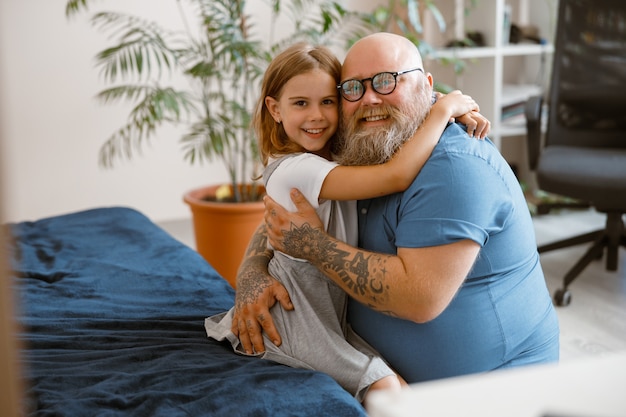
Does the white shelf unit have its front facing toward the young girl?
yes

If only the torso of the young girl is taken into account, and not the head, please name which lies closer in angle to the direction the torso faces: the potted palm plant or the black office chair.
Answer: the black office chair

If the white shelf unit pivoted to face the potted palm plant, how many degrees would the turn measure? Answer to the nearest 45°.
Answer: approximately 45° to its right

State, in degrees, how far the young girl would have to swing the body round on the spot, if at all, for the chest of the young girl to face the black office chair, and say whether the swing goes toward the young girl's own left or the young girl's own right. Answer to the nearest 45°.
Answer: approximately 45° to the young girl's own left

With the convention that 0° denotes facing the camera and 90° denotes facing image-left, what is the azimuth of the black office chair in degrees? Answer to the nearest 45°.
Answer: approximately 0°
